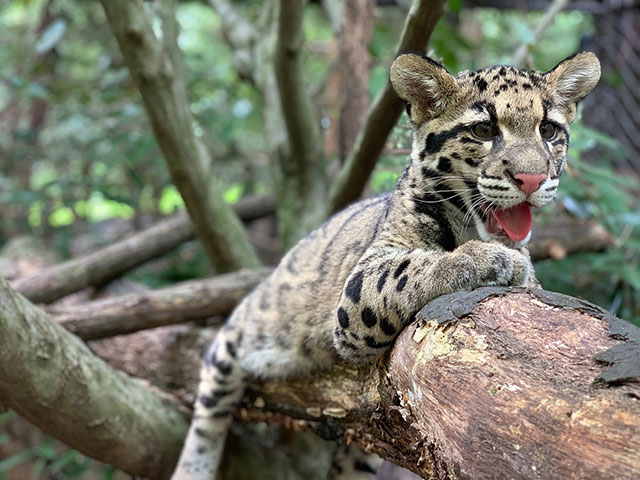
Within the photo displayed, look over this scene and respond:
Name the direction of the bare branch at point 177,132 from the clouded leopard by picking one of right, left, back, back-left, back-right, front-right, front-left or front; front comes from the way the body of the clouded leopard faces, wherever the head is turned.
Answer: back

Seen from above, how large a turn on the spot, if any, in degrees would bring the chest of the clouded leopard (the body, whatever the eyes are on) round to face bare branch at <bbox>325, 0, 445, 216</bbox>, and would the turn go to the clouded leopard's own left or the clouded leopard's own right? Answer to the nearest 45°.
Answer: approximately 135° to the clouded leopard's own left

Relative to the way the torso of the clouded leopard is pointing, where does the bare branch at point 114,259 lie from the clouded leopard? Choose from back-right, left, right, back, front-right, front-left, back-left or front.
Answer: back

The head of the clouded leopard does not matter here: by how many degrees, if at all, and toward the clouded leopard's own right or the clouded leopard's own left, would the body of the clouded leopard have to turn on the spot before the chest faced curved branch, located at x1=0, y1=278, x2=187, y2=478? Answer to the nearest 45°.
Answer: approximately 135° to the clouded leopard's own right

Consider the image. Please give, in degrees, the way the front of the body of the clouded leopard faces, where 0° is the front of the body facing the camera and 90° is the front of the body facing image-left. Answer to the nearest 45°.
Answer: approximately 315°

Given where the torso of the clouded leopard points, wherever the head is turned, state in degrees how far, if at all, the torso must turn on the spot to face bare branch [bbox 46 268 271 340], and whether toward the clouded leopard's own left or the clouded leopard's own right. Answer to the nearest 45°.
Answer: approximately 180°

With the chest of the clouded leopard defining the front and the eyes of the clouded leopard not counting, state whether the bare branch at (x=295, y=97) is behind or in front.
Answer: behind
